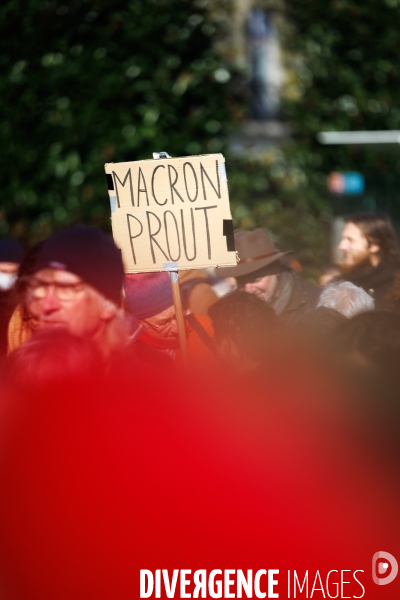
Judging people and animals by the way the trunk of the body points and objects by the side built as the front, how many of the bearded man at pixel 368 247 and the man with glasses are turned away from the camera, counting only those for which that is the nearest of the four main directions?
0

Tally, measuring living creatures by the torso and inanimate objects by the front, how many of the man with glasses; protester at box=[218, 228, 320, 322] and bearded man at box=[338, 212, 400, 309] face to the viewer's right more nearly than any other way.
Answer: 0

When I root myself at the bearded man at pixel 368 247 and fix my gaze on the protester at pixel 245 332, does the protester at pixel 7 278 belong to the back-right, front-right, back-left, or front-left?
front-right

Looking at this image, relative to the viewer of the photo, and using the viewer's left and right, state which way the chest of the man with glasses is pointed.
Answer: facing the viewer and to the left of the viewer

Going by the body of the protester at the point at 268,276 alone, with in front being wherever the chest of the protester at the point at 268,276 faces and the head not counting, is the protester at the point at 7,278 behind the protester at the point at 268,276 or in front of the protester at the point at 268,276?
in front

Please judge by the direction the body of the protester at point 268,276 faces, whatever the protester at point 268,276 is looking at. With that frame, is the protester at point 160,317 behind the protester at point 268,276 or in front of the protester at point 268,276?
in front

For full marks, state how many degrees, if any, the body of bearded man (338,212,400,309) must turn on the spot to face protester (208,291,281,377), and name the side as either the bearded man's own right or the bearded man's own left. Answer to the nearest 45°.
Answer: approximately 90° to the bearded man's own left

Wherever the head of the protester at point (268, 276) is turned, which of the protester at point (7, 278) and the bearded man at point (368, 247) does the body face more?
the protester

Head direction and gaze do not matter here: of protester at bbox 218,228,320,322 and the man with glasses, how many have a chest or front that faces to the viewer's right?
0

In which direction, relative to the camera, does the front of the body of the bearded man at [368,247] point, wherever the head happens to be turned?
to the viewer's left

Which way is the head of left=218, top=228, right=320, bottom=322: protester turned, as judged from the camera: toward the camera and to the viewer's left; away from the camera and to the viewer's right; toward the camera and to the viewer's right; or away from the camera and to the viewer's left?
toward the camera and to the viewer's left
